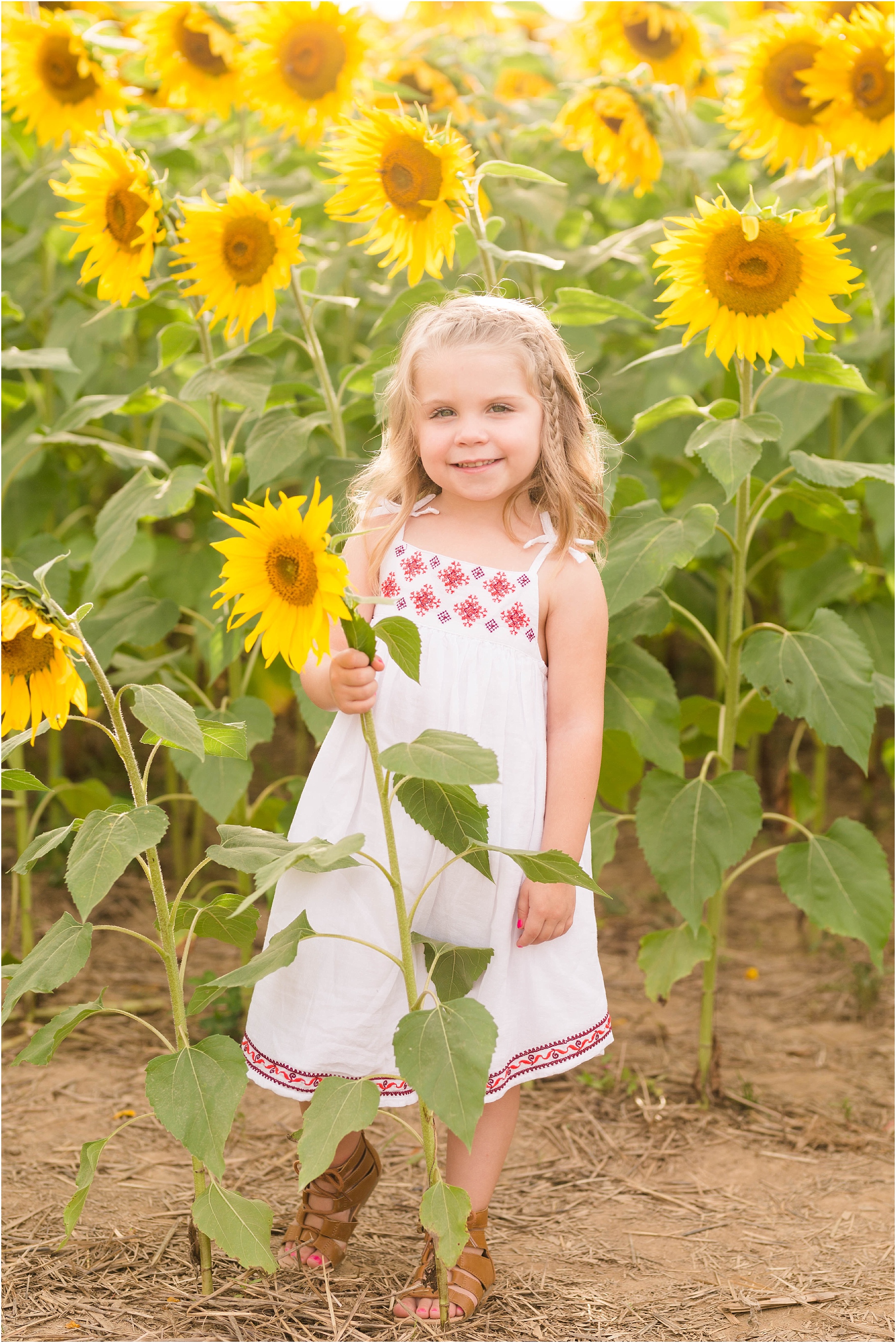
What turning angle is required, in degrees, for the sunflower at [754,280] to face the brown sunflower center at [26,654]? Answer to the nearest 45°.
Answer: approximately 45° to its right

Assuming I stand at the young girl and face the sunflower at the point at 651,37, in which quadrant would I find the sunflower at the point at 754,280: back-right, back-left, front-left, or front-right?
front-right

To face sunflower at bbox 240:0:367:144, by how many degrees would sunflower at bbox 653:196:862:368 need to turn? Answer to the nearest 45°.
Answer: approximately 135° to its right

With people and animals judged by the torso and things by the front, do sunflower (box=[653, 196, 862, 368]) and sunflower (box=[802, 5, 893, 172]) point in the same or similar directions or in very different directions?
same or similar directions

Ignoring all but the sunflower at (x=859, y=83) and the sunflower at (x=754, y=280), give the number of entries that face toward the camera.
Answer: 2

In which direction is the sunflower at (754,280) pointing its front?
toward the camera

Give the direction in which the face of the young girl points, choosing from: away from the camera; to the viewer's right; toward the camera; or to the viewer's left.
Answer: toward the camera

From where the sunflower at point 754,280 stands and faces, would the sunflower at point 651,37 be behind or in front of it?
behind

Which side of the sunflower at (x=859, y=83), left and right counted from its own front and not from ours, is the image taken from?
front

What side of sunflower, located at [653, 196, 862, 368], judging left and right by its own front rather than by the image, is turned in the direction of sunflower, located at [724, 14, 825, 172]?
back
